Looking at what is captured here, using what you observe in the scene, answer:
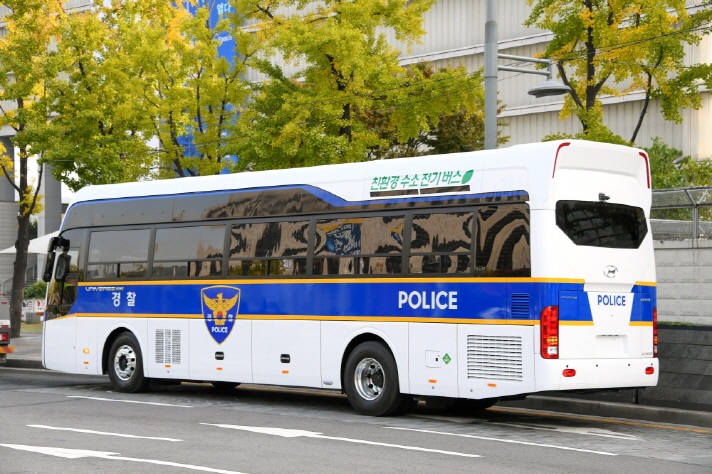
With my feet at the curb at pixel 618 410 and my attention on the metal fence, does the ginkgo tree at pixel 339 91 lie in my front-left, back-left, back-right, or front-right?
front-left

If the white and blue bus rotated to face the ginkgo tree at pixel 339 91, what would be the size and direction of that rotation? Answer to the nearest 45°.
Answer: approximately 45° to its right

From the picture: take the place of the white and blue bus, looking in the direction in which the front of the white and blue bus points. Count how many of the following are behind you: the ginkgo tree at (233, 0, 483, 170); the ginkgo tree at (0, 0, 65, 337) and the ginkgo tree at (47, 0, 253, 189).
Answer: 0

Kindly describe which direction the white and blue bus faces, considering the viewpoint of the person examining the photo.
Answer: facing away from the viewer and to the left of the viewer

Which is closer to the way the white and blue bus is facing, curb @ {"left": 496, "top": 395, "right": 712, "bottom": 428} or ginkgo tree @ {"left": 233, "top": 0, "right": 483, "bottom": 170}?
the ginkgo tree

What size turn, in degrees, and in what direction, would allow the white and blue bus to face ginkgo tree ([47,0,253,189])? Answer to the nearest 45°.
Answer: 0° — it already faces it

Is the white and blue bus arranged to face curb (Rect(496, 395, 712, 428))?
no

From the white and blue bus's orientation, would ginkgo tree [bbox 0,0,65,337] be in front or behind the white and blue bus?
in front

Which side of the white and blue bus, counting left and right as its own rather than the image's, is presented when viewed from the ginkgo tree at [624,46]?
right

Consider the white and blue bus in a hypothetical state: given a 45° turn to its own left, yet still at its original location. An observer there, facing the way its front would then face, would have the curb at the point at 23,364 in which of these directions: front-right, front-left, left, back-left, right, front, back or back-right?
front-right

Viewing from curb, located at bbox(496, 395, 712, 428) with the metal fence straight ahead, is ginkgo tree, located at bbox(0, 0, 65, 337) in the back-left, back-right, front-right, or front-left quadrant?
front-left

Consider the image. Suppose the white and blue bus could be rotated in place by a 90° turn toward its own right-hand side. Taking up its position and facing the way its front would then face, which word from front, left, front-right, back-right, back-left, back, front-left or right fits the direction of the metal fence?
front
